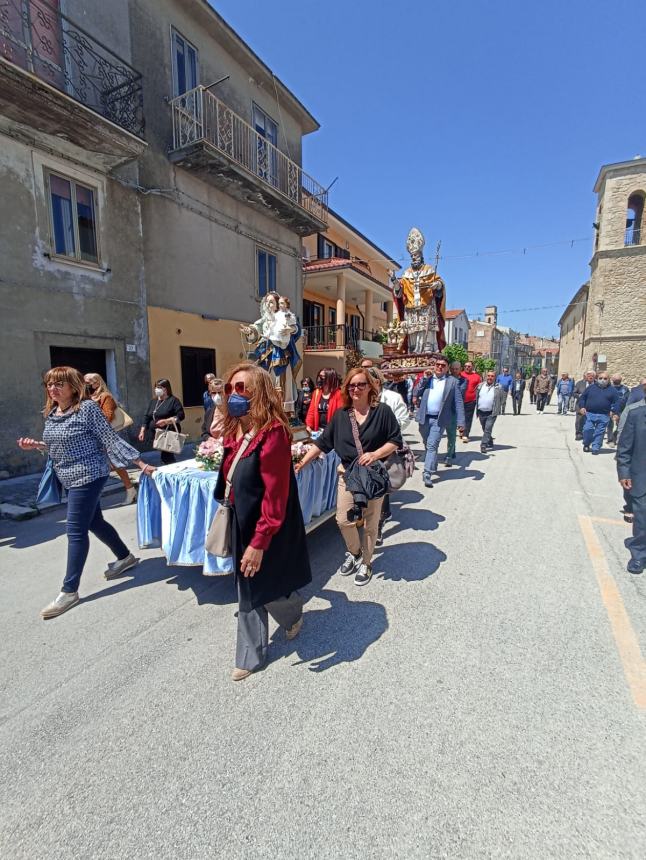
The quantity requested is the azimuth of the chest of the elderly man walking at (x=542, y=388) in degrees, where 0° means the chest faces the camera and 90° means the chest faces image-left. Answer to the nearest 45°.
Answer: approximately 0°

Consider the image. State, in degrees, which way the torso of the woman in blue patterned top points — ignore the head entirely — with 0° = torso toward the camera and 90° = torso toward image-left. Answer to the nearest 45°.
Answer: approximately 45°

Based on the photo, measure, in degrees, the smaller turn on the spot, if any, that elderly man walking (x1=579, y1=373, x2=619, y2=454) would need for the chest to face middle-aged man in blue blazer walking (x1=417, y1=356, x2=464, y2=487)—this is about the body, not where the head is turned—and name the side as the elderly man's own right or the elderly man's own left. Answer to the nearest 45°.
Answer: approximately 45° to the elderly man's own right

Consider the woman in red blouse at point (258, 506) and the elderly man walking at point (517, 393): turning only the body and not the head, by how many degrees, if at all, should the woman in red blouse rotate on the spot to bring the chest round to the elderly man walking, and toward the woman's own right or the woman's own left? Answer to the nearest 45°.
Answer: approximately 180°

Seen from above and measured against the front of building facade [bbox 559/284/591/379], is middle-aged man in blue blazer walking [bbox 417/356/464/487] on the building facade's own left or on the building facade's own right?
on the building facade's own left

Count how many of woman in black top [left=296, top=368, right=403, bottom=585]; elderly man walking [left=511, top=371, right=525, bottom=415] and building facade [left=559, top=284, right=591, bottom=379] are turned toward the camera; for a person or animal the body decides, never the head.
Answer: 2

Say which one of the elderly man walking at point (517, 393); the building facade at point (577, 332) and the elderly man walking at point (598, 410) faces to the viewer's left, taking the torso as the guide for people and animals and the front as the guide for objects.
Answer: the building facade

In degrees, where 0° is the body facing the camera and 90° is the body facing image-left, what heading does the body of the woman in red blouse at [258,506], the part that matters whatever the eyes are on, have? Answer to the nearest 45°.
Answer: approximately 45°

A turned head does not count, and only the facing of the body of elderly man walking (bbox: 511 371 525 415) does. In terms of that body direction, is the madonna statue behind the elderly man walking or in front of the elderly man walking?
in front

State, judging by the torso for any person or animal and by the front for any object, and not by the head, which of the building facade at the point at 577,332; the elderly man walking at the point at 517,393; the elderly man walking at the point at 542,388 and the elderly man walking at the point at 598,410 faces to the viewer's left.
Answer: the building facade

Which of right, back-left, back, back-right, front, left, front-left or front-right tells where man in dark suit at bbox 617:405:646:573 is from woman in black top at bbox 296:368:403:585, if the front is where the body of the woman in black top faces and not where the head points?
left

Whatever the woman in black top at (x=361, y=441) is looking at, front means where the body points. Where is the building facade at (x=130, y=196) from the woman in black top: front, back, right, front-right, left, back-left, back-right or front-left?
back-right

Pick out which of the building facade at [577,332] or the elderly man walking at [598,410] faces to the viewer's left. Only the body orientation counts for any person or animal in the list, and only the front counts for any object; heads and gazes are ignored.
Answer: the building facade

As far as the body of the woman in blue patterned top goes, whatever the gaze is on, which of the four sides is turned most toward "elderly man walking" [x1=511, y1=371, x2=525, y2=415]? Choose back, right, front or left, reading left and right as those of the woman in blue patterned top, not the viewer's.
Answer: back

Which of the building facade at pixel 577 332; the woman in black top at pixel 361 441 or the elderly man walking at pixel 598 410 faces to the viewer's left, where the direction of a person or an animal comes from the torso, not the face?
the building facade
